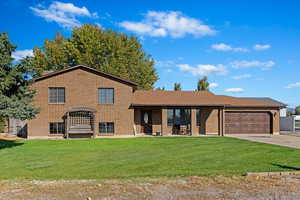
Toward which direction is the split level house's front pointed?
toward the camera

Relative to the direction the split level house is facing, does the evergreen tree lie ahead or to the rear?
ahead
